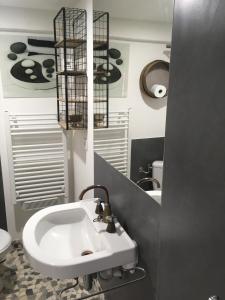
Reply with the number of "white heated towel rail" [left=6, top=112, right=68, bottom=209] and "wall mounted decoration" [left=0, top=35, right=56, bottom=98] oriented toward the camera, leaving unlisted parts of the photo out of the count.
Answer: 2

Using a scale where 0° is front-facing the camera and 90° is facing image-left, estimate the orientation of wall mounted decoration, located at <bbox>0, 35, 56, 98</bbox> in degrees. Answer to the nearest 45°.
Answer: approximately 0°

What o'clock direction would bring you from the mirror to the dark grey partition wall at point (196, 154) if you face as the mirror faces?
The dark grey partition wall is roughly at 10 o'clock from the mirror.

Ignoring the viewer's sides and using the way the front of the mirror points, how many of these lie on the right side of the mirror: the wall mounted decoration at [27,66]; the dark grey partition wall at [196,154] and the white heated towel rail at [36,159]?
2

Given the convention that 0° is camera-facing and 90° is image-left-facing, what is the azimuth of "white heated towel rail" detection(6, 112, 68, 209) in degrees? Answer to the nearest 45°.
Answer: approximately 0°

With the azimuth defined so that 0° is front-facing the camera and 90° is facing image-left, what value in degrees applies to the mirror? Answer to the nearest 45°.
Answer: approximately 45°

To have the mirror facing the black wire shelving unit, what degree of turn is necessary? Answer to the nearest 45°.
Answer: approximately 90° to its right
